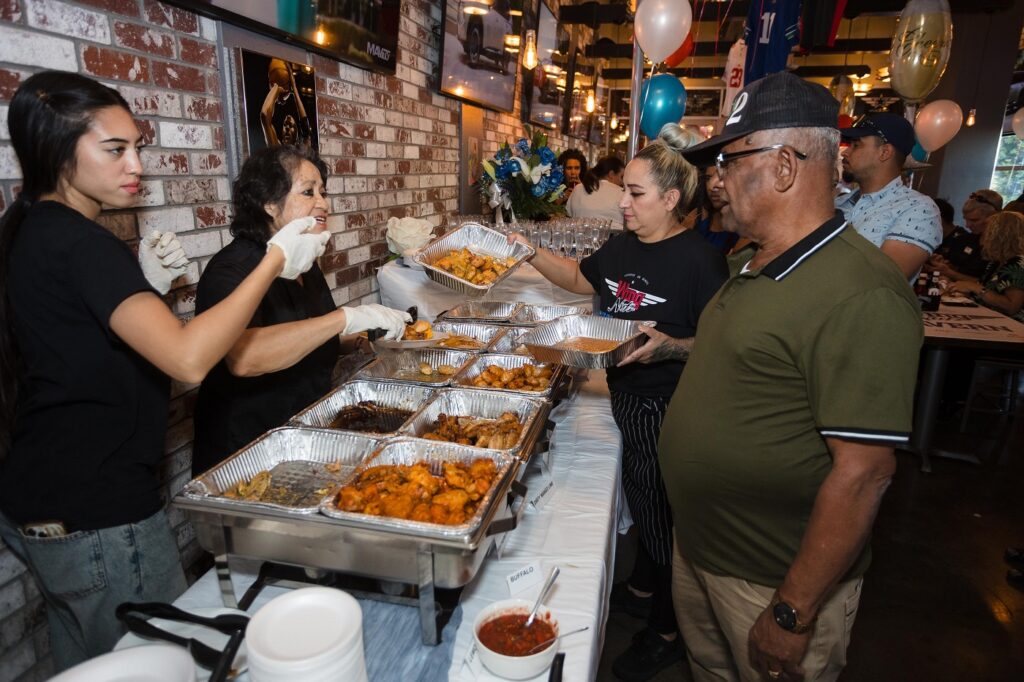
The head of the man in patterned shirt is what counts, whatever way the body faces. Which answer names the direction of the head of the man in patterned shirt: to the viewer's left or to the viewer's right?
to the viewer's left

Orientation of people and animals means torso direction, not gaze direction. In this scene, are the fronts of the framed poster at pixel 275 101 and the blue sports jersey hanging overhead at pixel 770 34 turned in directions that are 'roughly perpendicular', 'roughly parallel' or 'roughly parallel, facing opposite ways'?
roughly perpendicular

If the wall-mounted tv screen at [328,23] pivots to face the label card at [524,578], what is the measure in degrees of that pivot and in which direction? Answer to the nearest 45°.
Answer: approximately 45° to its right

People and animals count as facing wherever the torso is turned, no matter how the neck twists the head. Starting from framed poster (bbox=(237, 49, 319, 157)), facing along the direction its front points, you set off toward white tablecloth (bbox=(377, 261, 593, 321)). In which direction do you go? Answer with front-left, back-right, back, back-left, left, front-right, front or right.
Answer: left

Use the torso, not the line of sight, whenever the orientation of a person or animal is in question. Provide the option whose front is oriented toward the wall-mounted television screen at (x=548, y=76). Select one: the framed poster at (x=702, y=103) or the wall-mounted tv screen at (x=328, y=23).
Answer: the framed poster at (x=702, y=103)

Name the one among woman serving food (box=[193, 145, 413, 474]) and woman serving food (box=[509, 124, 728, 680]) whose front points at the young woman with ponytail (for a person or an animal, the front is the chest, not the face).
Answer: woman serving food (box=[509, 124, 728, 680])

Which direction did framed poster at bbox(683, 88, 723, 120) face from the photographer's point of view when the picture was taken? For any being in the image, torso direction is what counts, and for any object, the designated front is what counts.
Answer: facing the viewer

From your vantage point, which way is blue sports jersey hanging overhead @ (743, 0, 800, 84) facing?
toward the camera

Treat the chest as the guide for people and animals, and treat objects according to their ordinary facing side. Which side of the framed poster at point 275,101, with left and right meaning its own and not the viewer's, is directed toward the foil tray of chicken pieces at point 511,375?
front

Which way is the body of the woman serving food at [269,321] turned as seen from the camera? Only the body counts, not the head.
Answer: to the viewer's right

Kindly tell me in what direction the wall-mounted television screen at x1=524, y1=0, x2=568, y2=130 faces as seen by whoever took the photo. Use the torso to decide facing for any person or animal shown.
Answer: facing the viewer and to the right of the viewer

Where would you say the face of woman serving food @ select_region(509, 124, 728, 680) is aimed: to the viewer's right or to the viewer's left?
to the viewer's left

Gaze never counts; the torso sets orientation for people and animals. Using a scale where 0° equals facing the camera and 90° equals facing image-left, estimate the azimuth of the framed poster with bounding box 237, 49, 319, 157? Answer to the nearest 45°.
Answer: approximately 315°

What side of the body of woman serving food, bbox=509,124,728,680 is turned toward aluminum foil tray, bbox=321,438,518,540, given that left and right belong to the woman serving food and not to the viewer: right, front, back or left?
front

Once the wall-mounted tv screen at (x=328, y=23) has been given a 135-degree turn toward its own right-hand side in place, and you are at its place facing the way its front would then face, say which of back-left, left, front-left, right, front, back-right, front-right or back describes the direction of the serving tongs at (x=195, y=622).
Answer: left
